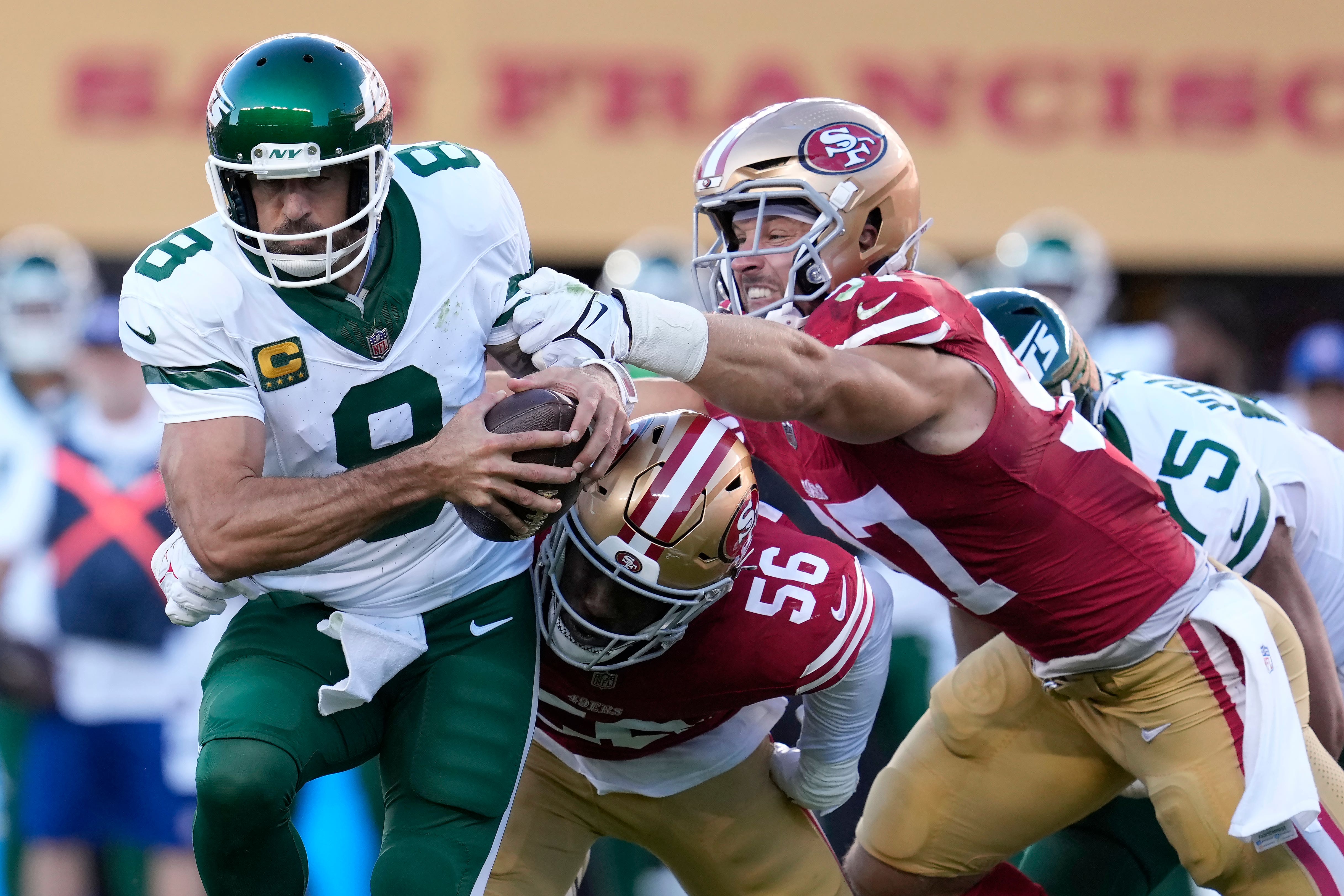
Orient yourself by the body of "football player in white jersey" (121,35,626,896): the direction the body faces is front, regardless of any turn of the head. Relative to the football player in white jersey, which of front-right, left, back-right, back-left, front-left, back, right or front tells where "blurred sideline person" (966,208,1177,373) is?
back-left

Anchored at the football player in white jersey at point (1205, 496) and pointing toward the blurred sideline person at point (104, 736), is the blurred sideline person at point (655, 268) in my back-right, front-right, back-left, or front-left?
front-right

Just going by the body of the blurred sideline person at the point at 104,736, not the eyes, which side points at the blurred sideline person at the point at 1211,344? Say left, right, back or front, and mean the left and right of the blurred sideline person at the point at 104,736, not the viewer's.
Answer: left

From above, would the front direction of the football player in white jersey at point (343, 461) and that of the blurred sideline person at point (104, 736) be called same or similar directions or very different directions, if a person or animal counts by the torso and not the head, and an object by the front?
same or similar directions

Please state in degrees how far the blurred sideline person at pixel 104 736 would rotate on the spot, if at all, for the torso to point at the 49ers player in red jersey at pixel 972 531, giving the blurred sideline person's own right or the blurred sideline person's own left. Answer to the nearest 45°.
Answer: approximately 45° to the blurred sideline person's own left

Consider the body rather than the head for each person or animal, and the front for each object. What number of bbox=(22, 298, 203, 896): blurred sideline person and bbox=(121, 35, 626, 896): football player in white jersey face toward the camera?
2

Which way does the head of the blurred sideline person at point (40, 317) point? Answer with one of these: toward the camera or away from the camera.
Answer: toward the camera

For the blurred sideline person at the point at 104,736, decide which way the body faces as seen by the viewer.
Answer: toward the camera

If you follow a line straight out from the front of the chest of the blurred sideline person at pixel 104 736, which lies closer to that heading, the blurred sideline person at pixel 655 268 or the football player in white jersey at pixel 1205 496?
the football player in white jersey

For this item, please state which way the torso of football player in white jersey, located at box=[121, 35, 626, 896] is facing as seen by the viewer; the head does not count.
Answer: toward the camera
